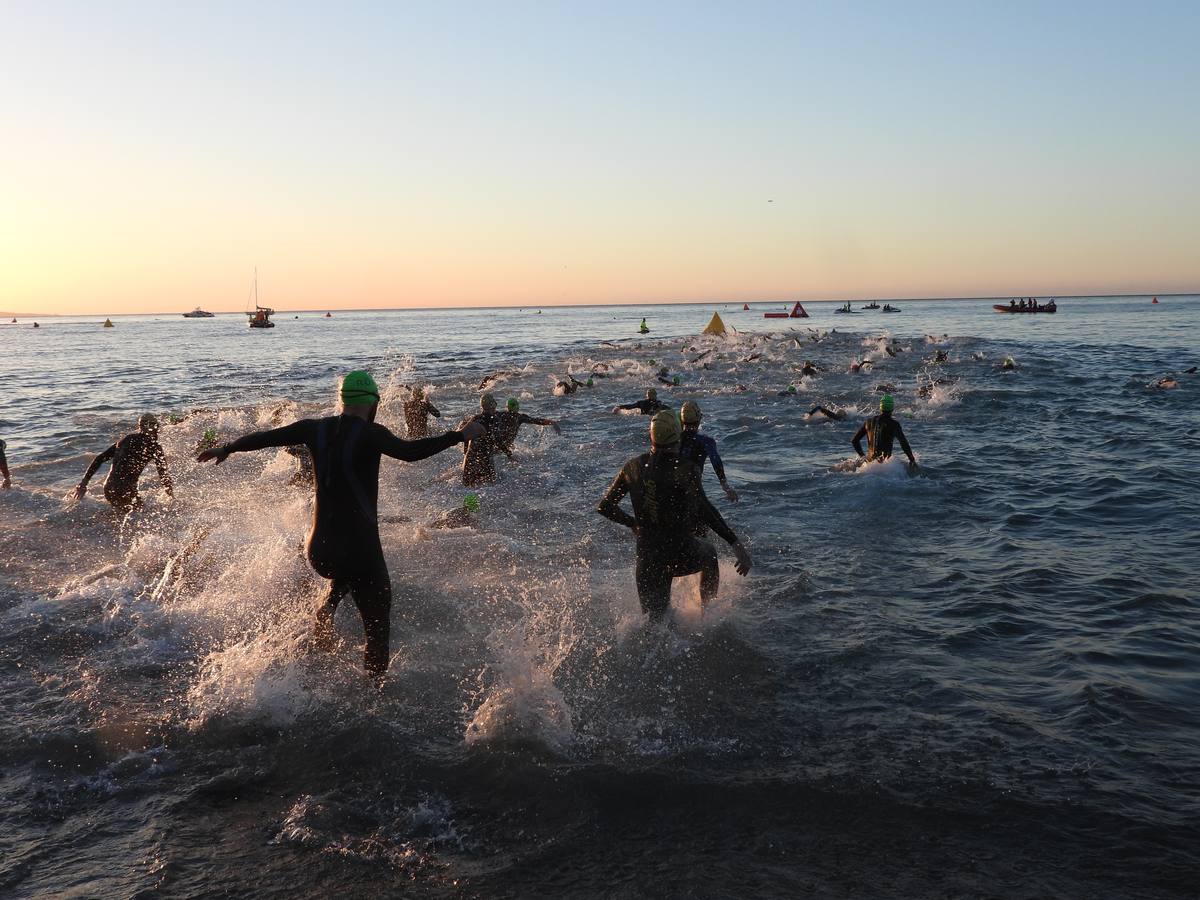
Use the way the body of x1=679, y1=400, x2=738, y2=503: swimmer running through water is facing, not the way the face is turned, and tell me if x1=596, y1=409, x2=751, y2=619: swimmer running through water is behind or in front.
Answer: behind

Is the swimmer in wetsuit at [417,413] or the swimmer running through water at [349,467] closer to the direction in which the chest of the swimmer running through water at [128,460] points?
the swimmer in wetsuit

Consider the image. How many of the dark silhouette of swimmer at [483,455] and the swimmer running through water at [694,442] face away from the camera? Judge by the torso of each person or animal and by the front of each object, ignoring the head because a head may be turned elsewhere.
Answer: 2

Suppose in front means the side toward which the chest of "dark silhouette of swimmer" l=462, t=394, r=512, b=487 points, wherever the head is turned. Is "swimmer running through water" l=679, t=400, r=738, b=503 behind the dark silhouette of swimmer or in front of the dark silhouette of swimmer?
behind

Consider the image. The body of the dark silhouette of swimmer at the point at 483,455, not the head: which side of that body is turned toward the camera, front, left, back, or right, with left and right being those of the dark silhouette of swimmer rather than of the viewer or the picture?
back

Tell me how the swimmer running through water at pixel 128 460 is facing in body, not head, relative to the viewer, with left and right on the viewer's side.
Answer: facing away from the viewer and to the right of the viewer

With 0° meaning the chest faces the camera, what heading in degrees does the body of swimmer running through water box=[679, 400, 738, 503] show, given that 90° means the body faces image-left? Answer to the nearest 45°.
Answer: approximately 180°

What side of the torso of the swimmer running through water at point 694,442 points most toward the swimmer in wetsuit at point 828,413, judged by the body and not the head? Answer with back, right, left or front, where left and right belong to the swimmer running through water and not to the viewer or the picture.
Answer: front

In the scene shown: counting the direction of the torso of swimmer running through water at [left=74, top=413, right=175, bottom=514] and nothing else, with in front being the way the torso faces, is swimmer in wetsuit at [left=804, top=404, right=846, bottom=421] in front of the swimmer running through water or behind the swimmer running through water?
in front

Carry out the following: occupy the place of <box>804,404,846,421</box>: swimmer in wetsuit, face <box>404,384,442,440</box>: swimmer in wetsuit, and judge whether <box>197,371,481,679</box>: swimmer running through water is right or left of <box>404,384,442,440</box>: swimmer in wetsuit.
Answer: left
